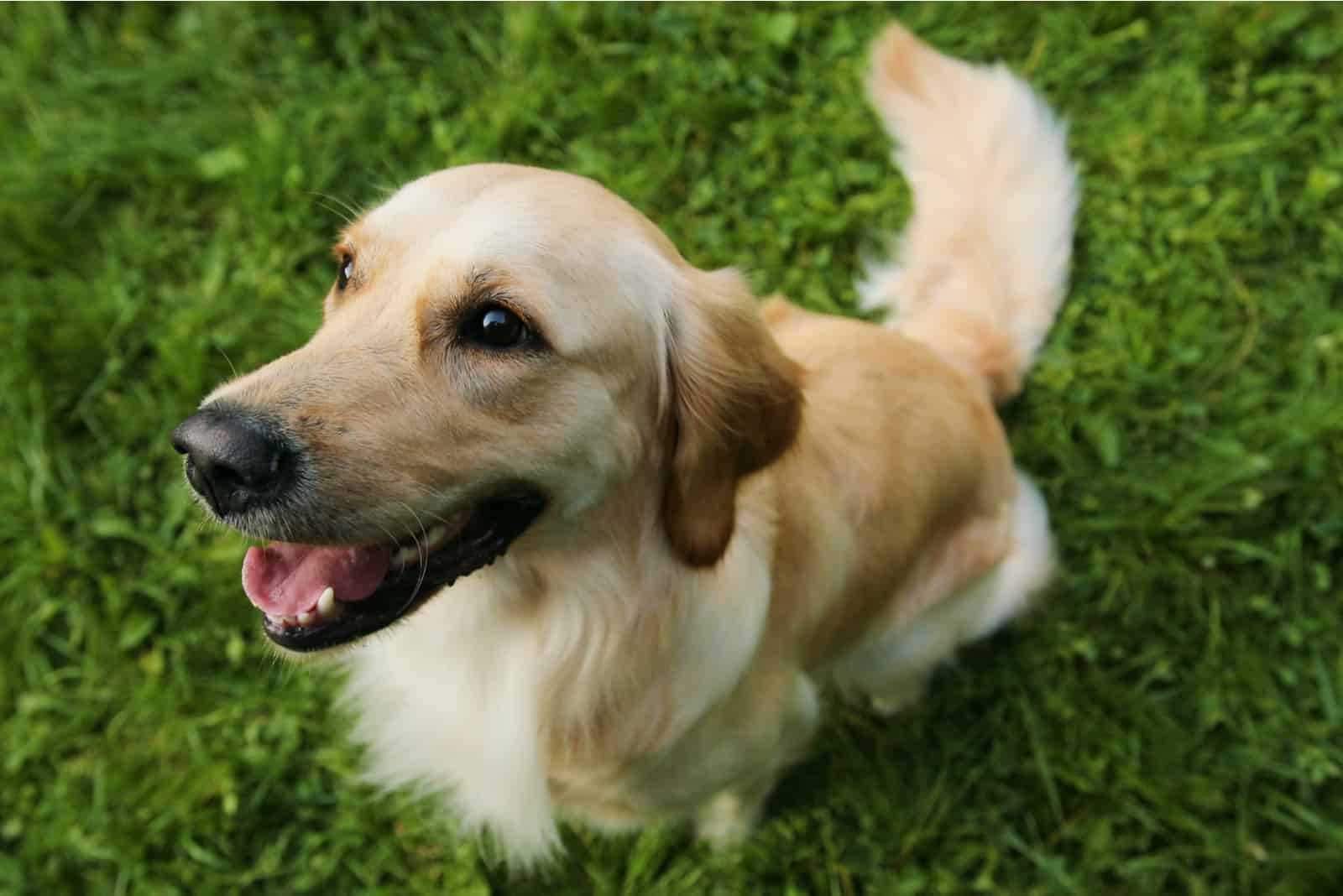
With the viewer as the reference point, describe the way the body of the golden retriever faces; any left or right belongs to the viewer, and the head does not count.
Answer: facing the viewer and to the left of the viewer
